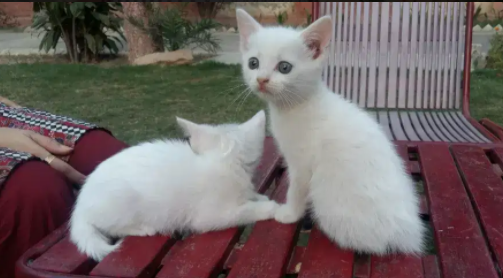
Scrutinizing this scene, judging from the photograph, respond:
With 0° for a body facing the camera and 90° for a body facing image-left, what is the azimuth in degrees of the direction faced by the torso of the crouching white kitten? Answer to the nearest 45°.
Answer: approximately 225°

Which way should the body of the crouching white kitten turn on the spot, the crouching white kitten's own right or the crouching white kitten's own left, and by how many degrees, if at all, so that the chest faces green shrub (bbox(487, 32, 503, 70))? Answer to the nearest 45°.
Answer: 0° — it already faces it

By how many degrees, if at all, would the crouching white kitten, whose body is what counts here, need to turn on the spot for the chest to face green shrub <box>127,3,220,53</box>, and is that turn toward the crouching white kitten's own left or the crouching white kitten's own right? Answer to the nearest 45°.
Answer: approximately 45° to the crouching white kitten's own left

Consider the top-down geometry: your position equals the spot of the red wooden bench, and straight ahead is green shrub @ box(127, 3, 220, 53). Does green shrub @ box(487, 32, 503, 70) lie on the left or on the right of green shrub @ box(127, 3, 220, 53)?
right

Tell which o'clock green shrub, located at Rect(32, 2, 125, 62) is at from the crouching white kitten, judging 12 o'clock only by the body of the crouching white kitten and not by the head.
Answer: The green shrub is roughly at 10 o'clock from the crouching white kitten.
